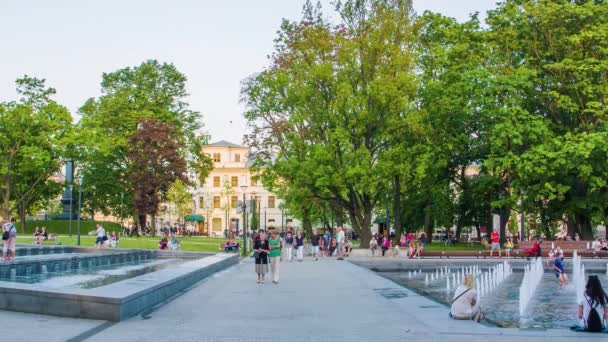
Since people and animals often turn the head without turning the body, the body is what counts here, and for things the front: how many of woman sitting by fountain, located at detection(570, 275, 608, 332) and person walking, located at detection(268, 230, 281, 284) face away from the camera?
1

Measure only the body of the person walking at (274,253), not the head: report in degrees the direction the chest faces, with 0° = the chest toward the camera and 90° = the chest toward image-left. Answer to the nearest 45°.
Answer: approximately 0°

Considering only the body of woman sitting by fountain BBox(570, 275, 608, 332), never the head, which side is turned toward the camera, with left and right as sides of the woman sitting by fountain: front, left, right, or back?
back

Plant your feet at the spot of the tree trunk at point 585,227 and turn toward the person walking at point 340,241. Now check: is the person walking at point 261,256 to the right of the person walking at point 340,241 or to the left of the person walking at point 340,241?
left

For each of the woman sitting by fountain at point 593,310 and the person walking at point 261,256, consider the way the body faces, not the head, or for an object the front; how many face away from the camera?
1

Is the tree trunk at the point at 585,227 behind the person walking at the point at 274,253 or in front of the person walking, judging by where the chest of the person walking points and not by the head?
behind

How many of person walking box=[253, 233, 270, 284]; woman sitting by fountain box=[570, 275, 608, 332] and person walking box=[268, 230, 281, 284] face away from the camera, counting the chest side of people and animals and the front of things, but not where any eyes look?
1

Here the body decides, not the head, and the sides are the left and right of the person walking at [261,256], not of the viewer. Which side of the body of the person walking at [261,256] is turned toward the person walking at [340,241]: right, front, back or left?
back

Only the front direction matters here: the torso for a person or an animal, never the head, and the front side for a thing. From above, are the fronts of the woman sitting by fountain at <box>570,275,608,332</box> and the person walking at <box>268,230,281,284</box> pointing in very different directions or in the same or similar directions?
very different directions

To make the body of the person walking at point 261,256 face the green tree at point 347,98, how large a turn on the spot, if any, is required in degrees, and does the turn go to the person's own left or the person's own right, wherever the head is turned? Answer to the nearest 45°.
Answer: approximately 180°

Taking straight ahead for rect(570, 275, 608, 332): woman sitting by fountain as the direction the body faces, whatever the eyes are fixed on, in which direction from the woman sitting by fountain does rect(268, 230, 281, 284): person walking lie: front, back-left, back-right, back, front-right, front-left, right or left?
front-left

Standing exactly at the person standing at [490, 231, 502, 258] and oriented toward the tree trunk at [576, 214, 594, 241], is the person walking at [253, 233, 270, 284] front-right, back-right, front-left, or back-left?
back-right

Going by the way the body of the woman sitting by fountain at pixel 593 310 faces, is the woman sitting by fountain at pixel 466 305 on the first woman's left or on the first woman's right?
on the first woman's left

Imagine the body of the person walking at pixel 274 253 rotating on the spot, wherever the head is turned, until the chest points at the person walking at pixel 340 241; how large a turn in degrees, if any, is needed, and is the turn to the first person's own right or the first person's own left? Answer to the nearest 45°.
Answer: approximately 180°

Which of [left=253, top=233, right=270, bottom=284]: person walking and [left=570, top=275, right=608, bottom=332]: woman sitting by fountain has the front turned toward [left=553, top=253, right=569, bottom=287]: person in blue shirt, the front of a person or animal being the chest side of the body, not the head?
the woman sitting by fountain
